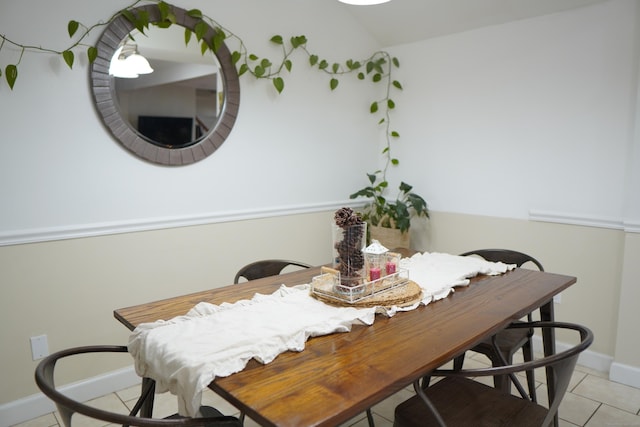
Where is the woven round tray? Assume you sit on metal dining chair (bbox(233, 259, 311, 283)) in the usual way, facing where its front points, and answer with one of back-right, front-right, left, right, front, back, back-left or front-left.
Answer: front

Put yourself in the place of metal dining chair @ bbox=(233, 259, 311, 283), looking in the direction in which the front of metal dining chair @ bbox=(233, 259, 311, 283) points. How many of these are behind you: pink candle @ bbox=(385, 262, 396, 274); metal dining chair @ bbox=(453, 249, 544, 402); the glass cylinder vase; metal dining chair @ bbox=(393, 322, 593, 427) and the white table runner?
0

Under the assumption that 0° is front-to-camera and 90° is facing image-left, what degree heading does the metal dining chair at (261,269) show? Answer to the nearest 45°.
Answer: approximately 315°

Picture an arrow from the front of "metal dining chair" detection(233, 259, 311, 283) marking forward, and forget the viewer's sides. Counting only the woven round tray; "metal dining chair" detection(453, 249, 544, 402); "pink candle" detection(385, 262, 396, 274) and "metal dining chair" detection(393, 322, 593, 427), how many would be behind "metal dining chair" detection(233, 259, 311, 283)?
0

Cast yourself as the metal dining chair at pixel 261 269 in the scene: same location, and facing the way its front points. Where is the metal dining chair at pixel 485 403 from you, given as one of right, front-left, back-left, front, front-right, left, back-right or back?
front

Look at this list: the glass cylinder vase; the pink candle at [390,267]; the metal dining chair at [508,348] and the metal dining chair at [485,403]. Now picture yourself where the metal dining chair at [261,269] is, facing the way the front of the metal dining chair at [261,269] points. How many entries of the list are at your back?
0

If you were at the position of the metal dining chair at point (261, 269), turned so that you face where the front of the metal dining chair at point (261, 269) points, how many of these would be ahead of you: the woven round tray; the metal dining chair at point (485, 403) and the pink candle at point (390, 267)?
3

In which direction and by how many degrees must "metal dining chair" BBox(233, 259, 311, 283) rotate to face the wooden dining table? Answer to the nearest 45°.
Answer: approximately 45° to its right

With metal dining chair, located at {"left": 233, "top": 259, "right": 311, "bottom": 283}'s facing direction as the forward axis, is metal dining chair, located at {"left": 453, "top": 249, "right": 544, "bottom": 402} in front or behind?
in front

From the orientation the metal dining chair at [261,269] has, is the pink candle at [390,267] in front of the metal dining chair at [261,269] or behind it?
in front

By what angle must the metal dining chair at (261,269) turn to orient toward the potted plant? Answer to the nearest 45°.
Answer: approximately 90° to its left
